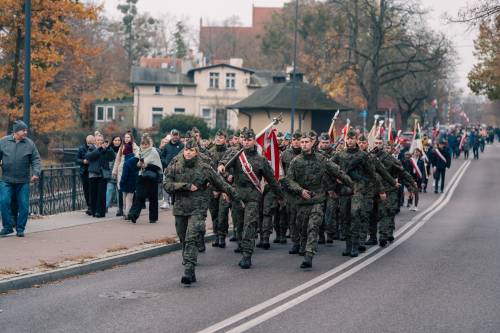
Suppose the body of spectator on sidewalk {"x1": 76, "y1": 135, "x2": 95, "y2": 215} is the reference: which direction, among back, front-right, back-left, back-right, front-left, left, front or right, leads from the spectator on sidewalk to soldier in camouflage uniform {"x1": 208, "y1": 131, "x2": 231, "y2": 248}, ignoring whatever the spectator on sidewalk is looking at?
front

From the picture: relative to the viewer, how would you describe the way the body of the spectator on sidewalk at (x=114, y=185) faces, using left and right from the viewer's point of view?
facing the viewer and to the right of the viewer

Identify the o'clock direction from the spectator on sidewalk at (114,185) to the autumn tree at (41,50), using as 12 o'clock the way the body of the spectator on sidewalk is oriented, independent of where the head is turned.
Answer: The autumn tree is roughly at 7 o'clock from the spectator on sidewalk.

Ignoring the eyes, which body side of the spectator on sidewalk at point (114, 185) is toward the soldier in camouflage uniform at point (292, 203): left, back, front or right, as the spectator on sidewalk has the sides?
front

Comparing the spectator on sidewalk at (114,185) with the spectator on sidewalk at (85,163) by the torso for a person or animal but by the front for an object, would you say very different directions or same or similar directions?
same or similar directions

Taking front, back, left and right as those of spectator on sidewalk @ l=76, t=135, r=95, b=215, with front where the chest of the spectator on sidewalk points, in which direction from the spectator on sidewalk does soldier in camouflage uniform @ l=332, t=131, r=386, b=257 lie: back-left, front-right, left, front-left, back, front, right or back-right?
front

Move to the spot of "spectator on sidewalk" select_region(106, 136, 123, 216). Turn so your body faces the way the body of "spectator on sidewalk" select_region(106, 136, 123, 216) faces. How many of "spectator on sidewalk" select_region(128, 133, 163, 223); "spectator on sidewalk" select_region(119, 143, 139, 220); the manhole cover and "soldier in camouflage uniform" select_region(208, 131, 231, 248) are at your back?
0

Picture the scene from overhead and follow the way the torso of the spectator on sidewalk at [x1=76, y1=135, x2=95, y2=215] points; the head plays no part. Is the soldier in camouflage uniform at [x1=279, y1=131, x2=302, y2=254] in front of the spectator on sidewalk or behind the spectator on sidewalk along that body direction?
in front

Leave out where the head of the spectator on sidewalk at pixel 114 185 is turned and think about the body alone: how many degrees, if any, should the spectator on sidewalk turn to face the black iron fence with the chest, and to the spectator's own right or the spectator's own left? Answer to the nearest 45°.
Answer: approximately 135° to the spectator's own right

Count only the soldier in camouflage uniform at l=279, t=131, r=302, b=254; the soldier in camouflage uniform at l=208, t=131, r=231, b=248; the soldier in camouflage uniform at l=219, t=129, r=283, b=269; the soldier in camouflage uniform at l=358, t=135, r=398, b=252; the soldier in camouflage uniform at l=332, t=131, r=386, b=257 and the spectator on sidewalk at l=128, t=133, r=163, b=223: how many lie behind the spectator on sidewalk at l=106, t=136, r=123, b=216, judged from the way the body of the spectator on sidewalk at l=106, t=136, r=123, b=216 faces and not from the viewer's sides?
0

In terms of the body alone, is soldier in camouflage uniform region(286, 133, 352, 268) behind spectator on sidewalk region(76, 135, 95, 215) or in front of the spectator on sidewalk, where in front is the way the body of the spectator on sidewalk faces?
in front

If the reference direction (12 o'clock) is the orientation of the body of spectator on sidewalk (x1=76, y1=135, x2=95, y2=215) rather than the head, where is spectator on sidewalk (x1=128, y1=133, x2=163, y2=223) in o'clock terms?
spectator on sidewalk (x1=128, y1=133, x2=163, y2=223) is roughly at 12 o'clock from spectator on sidewalk (x1=76, y1=135, x2=95, y2=215).

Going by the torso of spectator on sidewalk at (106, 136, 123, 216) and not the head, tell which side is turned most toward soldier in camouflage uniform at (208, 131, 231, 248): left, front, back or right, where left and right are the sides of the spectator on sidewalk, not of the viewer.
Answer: front

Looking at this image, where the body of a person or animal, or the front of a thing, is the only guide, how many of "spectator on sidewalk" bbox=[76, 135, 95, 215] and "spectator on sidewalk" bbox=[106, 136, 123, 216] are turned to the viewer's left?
0
